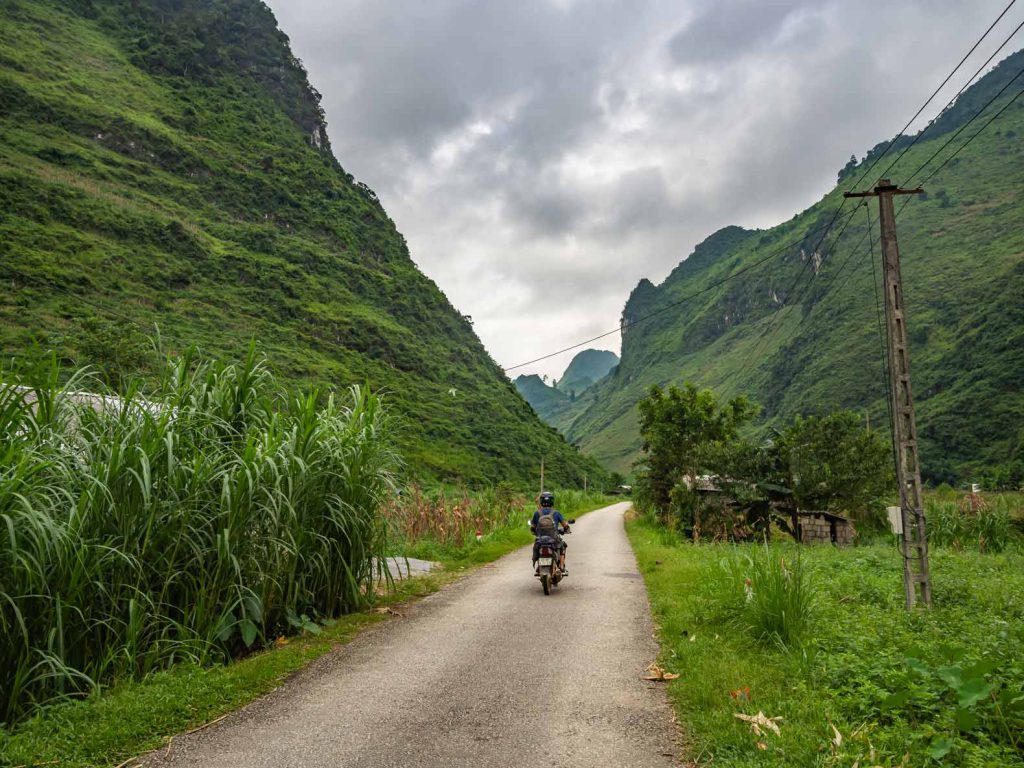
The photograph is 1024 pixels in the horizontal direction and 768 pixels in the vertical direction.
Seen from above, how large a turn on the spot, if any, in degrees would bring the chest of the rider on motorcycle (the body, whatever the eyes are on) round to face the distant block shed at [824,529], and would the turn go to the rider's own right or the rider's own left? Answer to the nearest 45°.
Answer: approximately 45° to the rider's own right

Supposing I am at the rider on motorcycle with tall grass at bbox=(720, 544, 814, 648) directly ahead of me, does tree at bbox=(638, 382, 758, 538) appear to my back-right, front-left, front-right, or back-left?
back-left

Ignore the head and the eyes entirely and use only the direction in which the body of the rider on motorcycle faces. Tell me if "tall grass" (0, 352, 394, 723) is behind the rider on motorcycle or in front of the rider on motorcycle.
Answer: behind

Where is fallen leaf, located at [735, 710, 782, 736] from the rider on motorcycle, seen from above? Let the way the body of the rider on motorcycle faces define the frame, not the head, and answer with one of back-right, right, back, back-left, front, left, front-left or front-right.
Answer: back

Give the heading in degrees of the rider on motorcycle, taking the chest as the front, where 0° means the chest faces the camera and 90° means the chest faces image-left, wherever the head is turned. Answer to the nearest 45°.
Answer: approximately 180°

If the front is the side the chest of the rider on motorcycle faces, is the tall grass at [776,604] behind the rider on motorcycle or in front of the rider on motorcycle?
behind

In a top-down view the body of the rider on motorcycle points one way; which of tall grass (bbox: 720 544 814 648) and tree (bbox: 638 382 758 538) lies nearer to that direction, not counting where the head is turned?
the tree

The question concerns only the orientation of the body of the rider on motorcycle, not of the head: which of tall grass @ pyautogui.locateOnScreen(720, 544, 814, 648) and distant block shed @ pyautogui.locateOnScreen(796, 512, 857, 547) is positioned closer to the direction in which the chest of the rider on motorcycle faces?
the distant block shed

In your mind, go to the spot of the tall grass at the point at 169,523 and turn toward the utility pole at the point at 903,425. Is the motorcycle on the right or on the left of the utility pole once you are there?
left

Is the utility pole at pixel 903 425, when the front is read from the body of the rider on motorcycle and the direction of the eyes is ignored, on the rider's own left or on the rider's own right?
on the rider's own right
